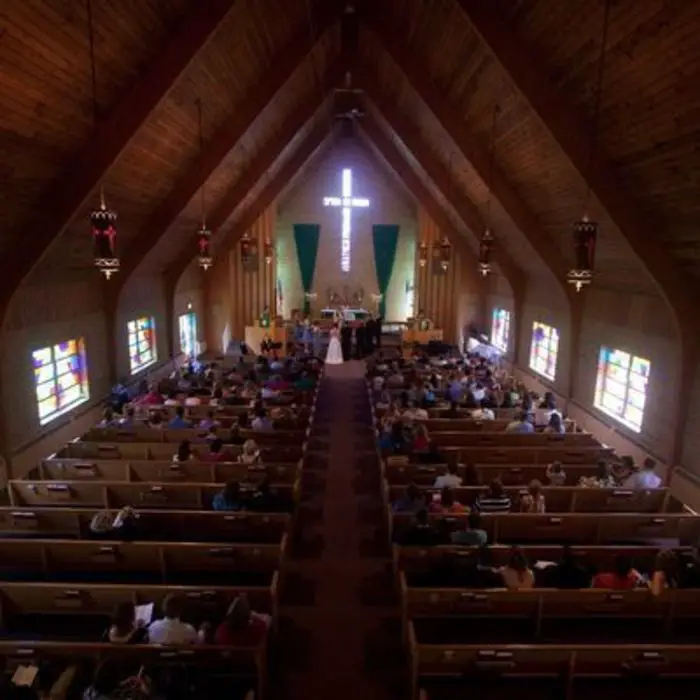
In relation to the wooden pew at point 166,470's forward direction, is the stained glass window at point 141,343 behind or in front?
in front

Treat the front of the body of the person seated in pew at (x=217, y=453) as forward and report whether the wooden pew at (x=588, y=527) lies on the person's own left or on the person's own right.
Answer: on the person's own right

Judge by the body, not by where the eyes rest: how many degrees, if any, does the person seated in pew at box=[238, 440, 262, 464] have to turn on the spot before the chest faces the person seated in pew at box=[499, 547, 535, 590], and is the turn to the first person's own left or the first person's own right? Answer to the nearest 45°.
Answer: approximately 135° to the first person's own right

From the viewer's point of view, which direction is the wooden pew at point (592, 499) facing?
away from the camera

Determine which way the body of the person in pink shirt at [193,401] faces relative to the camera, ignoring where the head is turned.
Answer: away from the camera

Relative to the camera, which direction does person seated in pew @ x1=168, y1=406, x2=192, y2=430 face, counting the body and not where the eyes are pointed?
away from the camera

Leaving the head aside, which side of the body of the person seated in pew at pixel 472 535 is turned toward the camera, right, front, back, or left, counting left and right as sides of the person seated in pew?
back

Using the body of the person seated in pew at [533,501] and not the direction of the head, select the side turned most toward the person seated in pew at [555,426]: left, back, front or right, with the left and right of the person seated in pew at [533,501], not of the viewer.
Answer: front

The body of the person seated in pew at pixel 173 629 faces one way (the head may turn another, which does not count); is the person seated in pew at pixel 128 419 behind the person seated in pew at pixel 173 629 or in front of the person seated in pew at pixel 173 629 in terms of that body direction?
in front

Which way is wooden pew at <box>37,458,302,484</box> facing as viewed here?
away from the camera

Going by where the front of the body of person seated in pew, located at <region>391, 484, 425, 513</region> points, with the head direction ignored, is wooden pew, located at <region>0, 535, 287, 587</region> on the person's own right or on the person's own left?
on the person's own left

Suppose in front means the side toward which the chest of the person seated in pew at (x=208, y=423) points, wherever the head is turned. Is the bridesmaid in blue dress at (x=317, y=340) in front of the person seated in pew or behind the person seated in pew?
in front

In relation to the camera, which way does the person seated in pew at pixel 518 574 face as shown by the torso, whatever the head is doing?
away from the camera

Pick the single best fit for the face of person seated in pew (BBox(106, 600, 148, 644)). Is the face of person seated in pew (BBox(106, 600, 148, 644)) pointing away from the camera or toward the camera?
away from the camera

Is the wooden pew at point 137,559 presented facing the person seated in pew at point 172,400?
yes

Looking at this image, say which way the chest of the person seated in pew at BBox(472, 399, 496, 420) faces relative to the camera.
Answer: away from the camera

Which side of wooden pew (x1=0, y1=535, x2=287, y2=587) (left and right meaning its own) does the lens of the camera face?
back

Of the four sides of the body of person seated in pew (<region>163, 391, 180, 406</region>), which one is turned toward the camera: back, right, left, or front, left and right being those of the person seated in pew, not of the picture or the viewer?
back

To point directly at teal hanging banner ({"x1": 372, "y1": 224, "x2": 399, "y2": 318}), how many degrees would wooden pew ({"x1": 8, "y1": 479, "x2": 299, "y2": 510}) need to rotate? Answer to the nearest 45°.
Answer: approximately 45° to its right

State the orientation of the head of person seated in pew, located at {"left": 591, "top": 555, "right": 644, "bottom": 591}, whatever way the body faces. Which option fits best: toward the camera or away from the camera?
away from the camera
